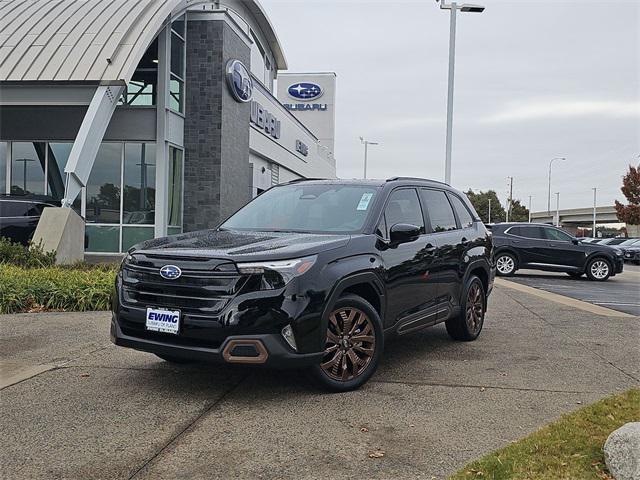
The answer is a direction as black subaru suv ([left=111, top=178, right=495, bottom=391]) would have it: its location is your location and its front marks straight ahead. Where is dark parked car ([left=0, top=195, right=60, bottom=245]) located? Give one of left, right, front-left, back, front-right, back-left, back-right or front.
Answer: right

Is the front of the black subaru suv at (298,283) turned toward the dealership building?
no

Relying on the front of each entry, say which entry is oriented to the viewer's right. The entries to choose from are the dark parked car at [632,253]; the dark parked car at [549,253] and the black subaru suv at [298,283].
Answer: the dark parked car at [549,253]

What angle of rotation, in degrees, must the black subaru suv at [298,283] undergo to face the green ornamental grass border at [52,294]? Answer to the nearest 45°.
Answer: approximately 90° to its right

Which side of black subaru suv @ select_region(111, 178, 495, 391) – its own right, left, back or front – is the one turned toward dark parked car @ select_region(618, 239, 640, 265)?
back

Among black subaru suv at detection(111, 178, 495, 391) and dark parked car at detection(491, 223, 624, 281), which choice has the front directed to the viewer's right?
the dark parked car

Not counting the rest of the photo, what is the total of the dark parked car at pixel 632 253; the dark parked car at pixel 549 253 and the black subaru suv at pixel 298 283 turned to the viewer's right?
1

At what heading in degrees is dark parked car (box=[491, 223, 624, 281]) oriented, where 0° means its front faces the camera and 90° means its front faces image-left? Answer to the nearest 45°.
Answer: approximately 270°

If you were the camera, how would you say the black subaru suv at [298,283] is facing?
facing the viewer and to the left of the viewer

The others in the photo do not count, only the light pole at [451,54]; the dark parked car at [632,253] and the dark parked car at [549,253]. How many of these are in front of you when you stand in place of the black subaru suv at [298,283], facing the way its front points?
0

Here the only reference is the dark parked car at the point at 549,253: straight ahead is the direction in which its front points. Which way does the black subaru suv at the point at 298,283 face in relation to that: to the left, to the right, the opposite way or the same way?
to the right

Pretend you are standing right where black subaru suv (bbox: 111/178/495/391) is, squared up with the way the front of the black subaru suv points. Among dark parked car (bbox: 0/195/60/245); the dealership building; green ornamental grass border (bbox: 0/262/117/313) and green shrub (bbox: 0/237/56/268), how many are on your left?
0

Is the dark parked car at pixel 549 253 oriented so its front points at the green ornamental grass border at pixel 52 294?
no
